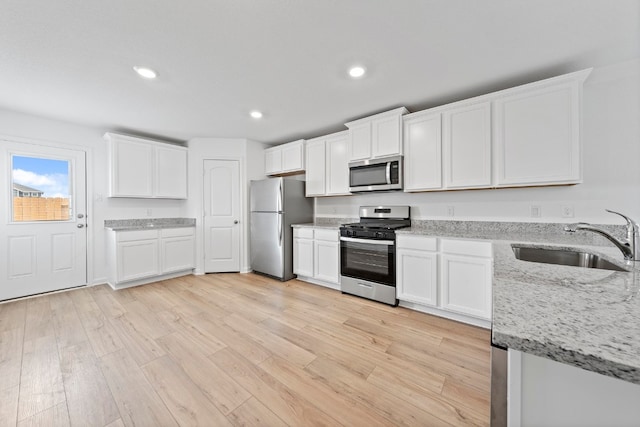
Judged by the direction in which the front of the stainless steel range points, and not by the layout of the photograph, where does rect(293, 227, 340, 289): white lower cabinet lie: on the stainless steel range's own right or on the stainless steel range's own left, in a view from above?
on the stainless steel range's own right

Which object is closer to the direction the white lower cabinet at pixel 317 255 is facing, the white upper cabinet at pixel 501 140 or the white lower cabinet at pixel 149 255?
the white lower cabinet

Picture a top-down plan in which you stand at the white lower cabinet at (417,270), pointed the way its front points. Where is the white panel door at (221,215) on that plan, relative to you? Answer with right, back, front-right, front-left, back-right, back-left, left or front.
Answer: front-right

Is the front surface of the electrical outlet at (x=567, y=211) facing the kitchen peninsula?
yes

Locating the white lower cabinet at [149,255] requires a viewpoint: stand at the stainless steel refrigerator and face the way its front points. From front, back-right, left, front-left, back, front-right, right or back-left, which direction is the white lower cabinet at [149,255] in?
front-right

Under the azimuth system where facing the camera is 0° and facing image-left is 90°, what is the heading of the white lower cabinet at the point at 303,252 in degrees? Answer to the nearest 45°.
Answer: approximately 45°

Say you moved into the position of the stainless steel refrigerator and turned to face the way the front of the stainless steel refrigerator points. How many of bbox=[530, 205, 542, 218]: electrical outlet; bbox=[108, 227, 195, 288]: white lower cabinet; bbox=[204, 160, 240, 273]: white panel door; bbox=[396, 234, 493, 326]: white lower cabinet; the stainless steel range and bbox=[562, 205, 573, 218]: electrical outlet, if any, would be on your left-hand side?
4

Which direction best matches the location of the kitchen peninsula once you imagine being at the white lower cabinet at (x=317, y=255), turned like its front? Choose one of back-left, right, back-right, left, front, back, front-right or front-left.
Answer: front-left

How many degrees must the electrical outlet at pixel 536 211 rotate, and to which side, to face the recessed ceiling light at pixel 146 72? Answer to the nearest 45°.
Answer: approximately 45° to its right

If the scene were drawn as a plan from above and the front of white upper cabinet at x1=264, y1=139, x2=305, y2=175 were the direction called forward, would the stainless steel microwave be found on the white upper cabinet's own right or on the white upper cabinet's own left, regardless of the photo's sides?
on the white upper cabinet's own left
